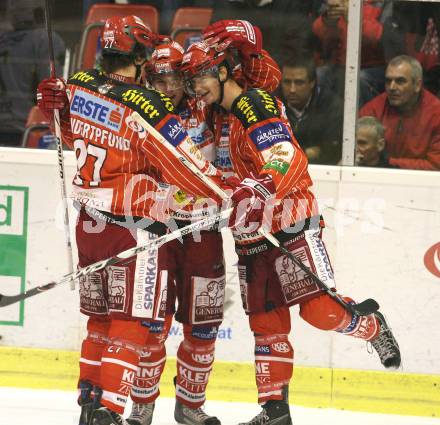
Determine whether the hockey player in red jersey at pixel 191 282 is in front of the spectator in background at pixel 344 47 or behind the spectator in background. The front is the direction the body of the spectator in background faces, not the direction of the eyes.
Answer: in front

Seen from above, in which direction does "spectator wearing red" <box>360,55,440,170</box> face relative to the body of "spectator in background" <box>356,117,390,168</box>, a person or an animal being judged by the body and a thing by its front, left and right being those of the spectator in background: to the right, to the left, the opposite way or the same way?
the same way

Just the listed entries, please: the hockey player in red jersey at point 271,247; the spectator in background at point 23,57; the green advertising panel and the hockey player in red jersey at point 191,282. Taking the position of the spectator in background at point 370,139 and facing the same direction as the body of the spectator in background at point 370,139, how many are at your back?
0

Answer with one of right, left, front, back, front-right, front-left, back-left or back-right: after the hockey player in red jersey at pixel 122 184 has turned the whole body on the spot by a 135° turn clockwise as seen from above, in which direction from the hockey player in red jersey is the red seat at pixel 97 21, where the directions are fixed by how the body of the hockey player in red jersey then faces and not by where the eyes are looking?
back

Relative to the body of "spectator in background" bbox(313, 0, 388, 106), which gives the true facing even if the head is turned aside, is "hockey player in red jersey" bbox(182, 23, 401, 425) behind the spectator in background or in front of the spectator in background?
in front

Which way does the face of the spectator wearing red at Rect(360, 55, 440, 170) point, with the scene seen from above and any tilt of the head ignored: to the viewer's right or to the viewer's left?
to the viewer's left

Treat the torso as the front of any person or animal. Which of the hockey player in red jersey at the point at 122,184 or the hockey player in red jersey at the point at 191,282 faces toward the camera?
the hockey player in red jersey at the point at 191,282

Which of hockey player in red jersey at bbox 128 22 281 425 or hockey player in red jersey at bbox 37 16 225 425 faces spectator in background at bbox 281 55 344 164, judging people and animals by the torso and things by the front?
hockey player in red jersey at bbox 37 16 225 425

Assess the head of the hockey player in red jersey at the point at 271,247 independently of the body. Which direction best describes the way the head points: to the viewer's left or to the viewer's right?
to the viewer's left

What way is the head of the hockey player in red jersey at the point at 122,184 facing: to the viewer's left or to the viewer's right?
to the viewer's right

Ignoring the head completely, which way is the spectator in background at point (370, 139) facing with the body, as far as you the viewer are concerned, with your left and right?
facing the viewer and to the left of the viewer

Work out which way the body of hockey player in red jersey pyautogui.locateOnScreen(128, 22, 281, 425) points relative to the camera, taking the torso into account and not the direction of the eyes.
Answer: toward the camera

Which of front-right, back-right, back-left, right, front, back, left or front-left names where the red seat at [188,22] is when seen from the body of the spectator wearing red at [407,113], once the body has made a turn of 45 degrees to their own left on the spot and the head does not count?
right

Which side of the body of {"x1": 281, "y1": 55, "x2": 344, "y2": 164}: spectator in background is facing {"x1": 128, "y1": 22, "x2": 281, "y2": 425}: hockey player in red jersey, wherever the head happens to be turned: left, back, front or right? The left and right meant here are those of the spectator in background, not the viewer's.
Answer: front

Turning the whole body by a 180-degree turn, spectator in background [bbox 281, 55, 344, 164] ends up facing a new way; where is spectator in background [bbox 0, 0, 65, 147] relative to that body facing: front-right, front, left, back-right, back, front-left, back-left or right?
back-left

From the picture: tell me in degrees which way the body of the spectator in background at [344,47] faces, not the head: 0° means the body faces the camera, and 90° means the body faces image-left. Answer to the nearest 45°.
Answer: approximately 0°

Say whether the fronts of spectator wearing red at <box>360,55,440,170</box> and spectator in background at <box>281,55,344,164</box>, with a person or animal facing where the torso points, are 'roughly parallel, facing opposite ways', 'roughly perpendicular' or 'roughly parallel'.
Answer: roughly parallel

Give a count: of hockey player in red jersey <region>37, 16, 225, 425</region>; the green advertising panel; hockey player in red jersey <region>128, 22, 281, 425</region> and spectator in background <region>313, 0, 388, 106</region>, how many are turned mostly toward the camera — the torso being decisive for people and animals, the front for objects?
3
